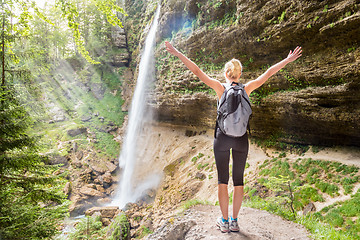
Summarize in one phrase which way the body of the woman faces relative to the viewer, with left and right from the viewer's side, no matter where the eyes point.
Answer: facing away from the viewer

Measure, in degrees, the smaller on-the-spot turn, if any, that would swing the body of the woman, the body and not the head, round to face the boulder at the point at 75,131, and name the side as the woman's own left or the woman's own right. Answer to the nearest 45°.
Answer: approximately 45° to the woman's own left

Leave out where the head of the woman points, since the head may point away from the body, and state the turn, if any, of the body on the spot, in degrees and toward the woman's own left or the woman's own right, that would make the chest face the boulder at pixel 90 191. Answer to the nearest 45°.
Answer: approximately 45° to the woman's own left

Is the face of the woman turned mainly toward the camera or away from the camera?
away from the camera
